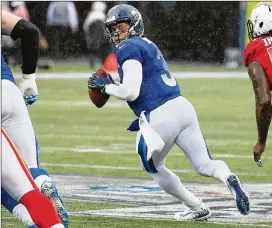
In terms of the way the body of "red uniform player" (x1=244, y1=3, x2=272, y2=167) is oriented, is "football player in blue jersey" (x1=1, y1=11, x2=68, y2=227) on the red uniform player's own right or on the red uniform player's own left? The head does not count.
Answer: on the red uniform player's own left

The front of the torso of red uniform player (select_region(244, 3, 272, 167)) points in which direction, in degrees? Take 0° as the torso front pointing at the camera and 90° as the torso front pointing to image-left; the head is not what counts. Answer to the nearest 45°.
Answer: approximately 135°

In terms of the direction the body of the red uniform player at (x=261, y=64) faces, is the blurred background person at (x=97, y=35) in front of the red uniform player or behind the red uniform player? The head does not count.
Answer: in front
